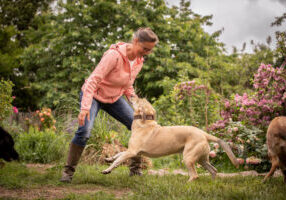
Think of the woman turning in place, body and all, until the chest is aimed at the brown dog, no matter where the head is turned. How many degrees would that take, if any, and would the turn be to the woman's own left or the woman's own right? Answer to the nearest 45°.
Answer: approximately 45° to the woman's own left

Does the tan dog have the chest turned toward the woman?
yes

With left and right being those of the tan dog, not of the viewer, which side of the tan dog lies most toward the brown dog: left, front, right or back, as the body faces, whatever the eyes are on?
back

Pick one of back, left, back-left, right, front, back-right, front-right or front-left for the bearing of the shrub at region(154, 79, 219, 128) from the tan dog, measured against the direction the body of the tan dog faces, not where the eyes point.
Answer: right

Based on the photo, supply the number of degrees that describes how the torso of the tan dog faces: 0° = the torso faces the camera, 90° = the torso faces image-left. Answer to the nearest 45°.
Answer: approximately 90°

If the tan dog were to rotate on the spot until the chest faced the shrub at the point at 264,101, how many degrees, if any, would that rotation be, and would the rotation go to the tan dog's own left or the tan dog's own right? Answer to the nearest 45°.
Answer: approximately 135° to the tan dog's own right
